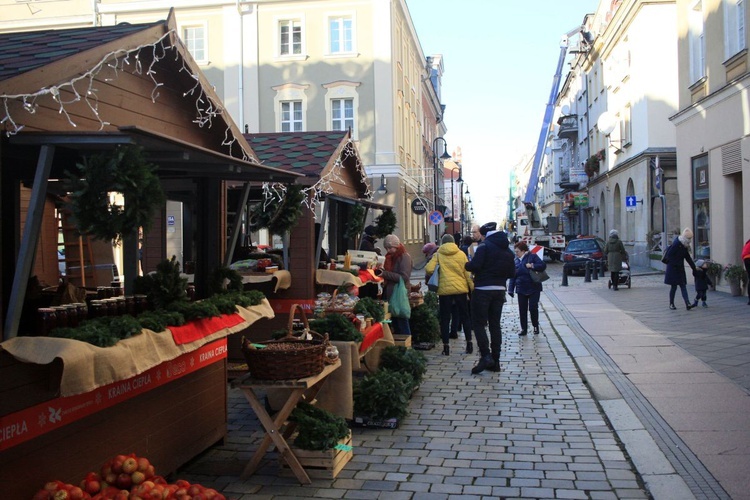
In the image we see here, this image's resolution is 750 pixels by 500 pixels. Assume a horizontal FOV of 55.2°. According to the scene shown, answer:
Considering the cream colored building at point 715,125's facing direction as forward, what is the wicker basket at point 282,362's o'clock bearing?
The wicker basket is roughly at 11 o'clock from the cream colored building.

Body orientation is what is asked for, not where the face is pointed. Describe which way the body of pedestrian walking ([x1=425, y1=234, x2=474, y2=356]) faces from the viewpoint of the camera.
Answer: away from the camera

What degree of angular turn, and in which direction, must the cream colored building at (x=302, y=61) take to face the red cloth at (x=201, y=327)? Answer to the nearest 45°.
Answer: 0° — it already faces it

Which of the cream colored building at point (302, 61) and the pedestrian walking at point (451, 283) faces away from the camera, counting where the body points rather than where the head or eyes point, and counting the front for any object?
the pedestrian walking

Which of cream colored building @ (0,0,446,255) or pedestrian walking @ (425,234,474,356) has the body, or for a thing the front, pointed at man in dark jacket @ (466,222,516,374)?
the cream colored building

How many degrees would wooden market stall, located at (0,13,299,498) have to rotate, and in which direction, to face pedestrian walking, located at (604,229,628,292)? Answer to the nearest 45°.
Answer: approximately 90° to its left

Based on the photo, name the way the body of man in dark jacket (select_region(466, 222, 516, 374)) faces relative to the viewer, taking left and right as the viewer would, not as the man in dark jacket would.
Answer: facing away from the viewer and to the left of the viewer

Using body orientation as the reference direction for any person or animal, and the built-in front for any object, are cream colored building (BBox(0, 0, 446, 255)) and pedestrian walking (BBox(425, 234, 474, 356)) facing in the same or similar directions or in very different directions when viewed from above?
very different directions

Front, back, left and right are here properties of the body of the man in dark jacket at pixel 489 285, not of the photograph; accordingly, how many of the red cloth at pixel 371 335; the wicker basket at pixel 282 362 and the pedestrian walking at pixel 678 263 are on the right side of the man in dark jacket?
1
